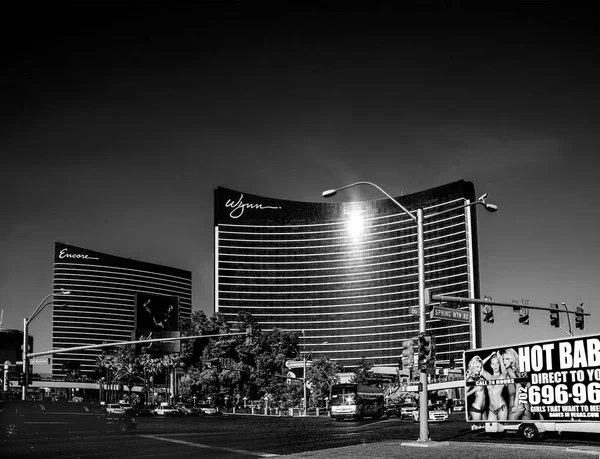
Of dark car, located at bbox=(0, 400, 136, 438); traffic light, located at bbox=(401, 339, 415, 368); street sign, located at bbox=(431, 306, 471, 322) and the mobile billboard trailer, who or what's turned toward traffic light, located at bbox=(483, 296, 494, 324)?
the dark car

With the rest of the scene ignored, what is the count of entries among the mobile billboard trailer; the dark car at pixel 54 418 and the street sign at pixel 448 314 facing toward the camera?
1

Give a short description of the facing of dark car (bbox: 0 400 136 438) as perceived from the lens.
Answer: facing to the right of the viewer

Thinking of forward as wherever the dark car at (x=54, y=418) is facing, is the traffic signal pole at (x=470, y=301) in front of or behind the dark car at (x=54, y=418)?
in front

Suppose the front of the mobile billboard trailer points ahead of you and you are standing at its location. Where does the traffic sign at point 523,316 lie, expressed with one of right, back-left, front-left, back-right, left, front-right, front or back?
left

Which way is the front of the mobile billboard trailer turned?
to the viewer's right

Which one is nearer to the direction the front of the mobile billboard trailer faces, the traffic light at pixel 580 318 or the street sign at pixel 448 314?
the traffic light

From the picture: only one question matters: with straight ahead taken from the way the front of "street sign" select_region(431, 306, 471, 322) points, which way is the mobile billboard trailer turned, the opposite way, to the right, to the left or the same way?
to the left

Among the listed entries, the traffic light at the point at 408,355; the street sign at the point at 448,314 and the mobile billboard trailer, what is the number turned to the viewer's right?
1

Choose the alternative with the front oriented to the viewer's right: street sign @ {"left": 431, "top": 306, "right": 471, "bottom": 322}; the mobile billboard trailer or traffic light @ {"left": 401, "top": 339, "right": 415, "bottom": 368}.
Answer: the mobile billboard trailer

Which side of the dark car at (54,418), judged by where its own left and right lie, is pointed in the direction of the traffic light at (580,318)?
front

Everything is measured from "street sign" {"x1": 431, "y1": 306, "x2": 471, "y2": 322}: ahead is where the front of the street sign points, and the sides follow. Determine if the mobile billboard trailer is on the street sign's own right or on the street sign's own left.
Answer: on the street sign's own left

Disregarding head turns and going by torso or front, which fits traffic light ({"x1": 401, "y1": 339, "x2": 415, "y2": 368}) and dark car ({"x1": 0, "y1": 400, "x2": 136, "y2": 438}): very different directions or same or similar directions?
very different directions

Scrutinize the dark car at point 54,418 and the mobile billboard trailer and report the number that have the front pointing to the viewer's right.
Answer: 2

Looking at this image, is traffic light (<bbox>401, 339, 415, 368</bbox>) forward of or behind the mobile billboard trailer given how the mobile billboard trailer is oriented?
behind
